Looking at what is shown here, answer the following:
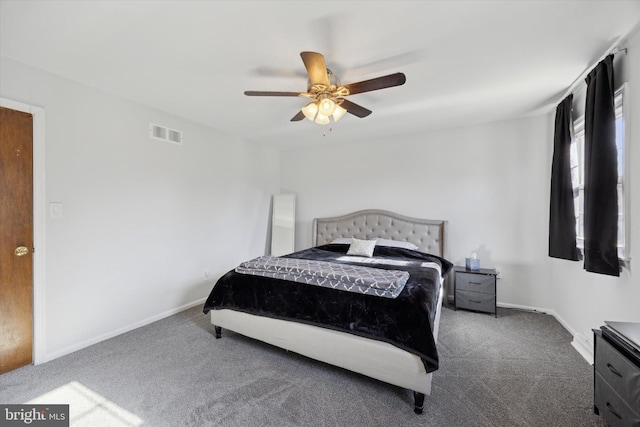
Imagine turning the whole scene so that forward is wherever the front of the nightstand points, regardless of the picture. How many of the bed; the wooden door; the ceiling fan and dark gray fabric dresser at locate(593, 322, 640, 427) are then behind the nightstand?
0

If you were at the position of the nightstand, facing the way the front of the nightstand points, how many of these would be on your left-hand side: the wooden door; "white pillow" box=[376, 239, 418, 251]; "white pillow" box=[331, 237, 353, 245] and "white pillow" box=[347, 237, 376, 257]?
0

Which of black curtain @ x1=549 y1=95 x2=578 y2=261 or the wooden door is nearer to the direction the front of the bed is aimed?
the wooden door

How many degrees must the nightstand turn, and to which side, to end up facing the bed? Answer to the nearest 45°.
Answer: approximately 45° to its right

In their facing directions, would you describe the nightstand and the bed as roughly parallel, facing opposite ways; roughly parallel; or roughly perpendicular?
roughly parallel

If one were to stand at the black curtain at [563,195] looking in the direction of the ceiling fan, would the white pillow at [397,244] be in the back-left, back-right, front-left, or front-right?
front-right

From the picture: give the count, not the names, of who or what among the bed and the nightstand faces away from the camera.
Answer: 0

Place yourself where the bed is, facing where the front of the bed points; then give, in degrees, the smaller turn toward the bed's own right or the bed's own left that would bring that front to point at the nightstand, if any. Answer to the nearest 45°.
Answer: approximately 180°

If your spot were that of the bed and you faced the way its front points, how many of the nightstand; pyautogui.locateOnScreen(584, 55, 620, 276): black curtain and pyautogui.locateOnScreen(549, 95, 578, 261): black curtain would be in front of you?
0

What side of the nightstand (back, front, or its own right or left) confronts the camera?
front

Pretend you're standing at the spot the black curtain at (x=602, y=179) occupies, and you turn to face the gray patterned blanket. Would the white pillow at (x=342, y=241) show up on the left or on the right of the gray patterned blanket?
right

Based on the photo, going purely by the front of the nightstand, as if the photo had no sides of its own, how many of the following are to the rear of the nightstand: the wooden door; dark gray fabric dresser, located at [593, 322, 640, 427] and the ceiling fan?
0

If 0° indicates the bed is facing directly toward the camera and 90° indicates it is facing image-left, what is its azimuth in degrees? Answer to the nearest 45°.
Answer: approximately 45°
